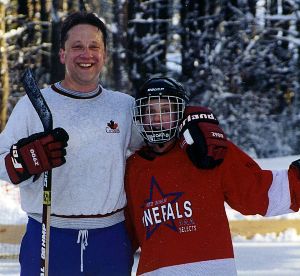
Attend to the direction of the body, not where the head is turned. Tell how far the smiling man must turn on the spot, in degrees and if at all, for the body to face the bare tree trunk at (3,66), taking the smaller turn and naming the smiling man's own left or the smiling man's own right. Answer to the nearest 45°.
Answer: approximately 180°

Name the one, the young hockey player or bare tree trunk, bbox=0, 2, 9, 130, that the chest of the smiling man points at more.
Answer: the young hockey player

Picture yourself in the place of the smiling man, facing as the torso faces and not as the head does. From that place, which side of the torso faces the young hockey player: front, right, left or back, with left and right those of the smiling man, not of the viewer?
left

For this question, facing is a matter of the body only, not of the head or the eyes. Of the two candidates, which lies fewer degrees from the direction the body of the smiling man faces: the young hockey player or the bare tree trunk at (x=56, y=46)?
the young hockey player

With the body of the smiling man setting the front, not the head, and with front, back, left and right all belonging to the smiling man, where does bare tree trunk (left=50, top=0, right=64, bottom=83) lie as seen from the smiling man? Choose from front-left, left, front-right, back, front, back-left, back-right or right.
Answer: back

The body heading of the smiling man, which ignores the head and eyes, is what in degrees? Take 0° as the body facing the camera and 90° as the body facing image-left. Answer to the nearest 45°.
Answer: approximately 0°
